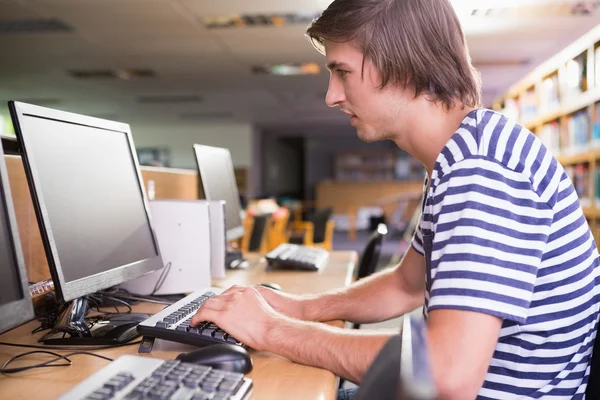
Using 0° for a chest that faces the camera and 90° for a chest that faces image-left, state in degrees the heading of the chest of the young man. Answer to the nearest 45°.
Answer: approximately 90°

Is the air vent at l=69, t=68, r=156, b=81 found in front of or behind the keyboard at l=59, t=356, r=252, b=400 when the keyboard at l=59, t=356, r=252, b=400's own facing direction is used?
behind

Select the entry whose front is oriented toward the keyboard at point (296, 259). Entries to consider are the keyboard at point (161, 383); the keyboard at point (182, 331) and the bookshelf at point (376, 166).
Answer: the bookshelf

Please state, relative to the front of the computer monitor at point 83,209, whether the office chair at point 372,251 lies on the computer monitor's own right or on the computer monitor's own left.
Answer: on the computer monitor's own left

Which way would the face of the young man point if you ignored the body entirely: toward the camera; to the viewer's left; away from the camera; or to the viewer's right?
to the viewer's left

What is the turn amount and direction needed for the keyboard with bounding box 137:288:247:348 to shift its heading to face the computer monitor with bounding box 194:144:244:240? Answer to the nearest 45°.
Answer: approximately 135° to its left

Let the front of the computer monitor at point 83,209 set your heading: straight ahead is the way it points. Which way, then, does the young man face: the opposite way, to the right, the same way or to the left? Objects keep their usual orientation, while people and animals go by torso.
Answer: the opposite way

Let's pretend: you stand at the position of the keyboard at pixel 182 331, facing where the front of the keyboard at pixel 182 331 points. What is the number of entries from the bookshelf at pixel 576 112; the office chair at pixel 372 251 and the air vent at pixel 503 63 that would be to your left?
3

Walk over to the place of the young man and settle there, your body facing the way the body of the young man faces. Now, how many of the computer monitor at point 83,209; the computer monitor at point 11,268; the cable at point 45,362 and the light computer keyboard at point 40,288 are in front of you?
4

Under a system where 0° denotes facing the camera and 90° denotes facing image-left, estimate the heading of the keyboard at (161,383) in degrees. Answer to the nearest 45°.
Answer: approximately 315°

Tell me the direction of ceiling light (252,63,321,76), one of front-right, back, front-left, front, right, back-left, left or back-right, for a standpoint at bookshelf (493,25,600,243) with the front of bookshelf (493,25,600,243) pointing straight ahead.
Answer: right

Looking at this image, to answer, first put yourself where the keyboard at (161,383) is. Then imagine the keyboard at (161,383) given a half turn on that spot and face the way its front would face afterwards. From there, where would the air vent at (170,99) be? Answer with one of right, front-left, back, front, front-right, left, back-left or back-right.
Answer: front-right

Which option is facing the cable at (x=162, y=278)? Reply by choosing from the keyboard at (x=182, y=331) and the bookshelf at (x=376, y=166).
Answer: the bookshelf
